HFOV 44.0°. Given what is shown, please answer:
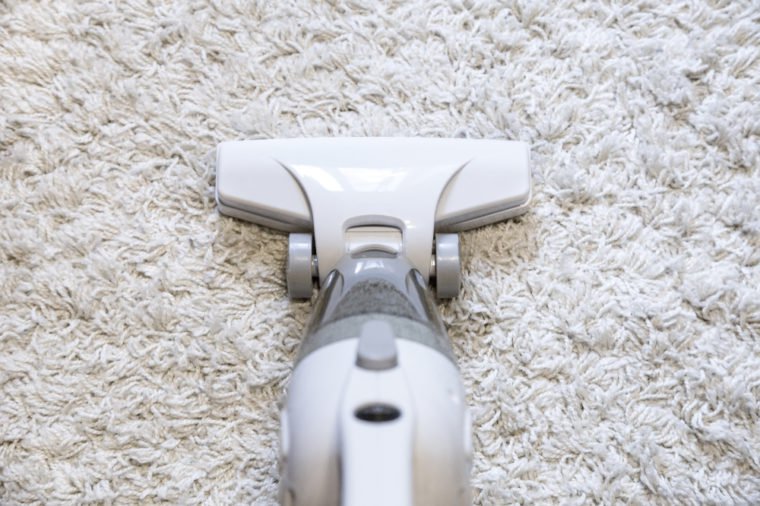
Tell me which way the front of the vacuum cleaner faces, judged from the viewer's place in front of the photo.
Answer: facing away from the viewer
